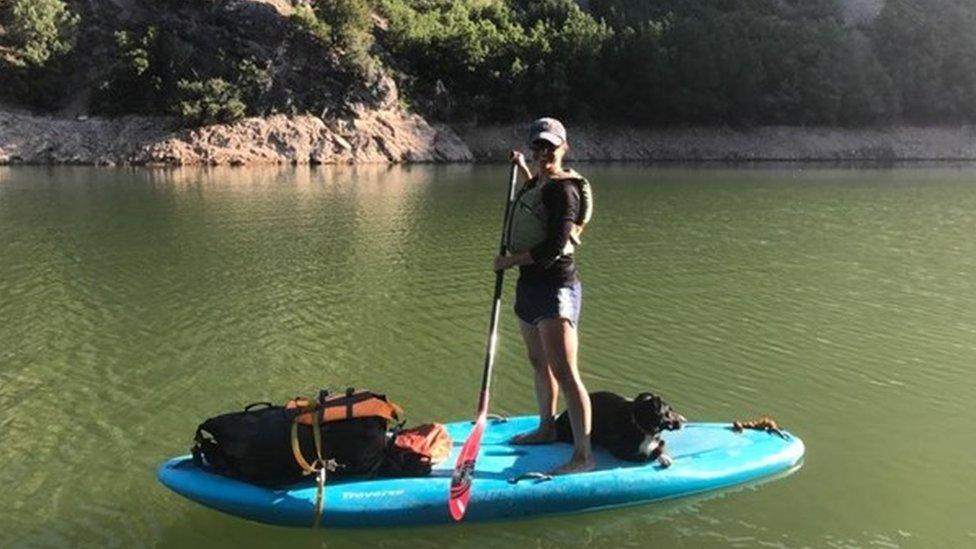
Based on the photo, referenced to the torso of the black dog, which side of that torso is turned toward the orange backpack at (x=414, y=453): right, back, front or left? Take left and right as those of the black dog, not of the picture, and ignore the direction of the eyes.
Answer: back

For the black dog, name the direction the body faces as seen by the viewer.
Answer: to the viewer's right
